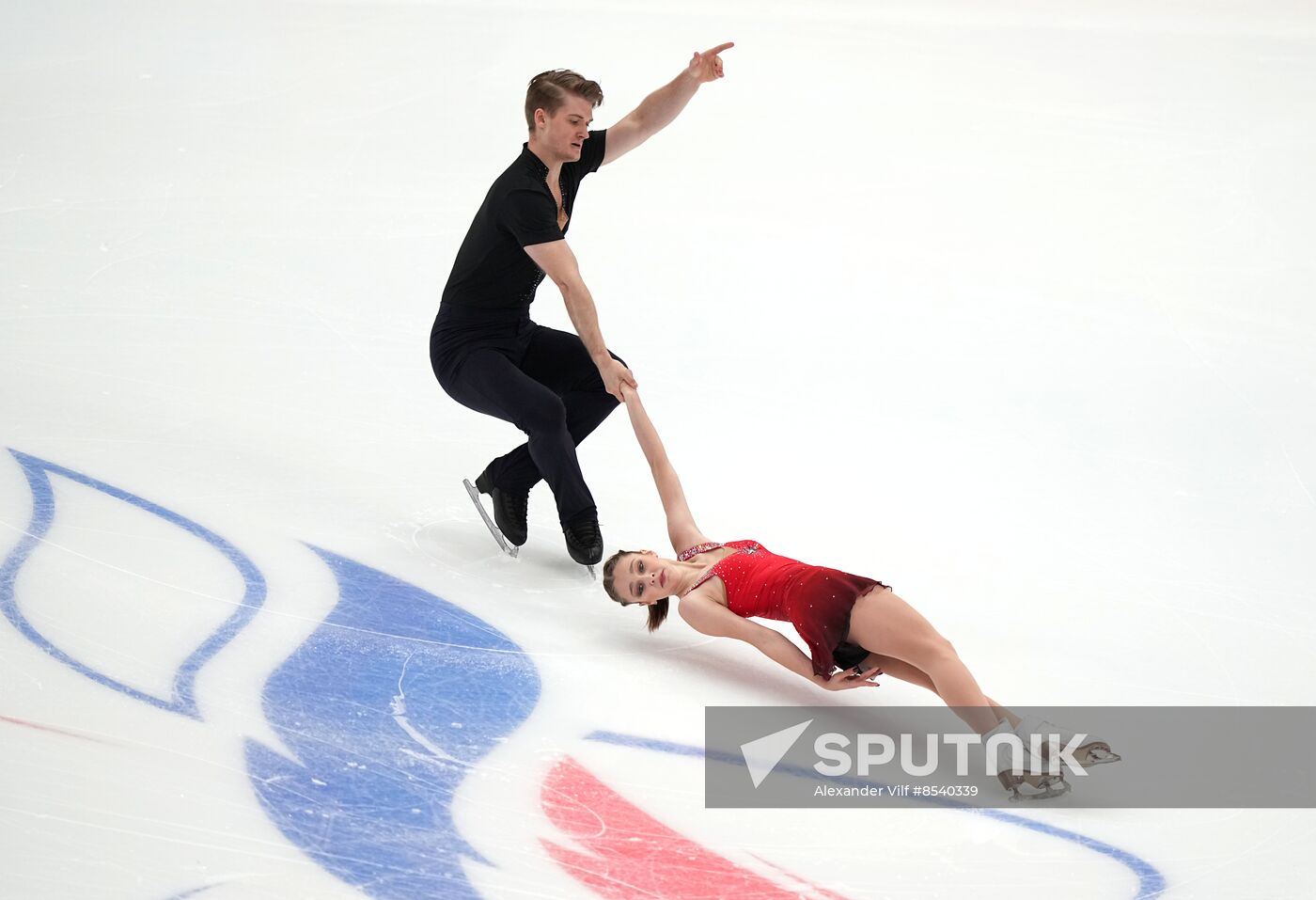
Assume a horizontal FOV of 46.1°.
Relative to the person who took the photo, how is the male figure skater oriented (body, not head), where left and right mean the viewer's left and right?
facing the viewer and to the right of the viewer

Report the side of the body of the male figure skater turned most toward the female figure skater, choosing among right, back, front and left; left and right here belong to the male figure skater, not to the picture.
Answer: front

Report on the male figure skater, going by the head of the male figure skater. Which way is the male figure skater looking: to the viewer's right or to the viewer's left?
to the viewer's right
